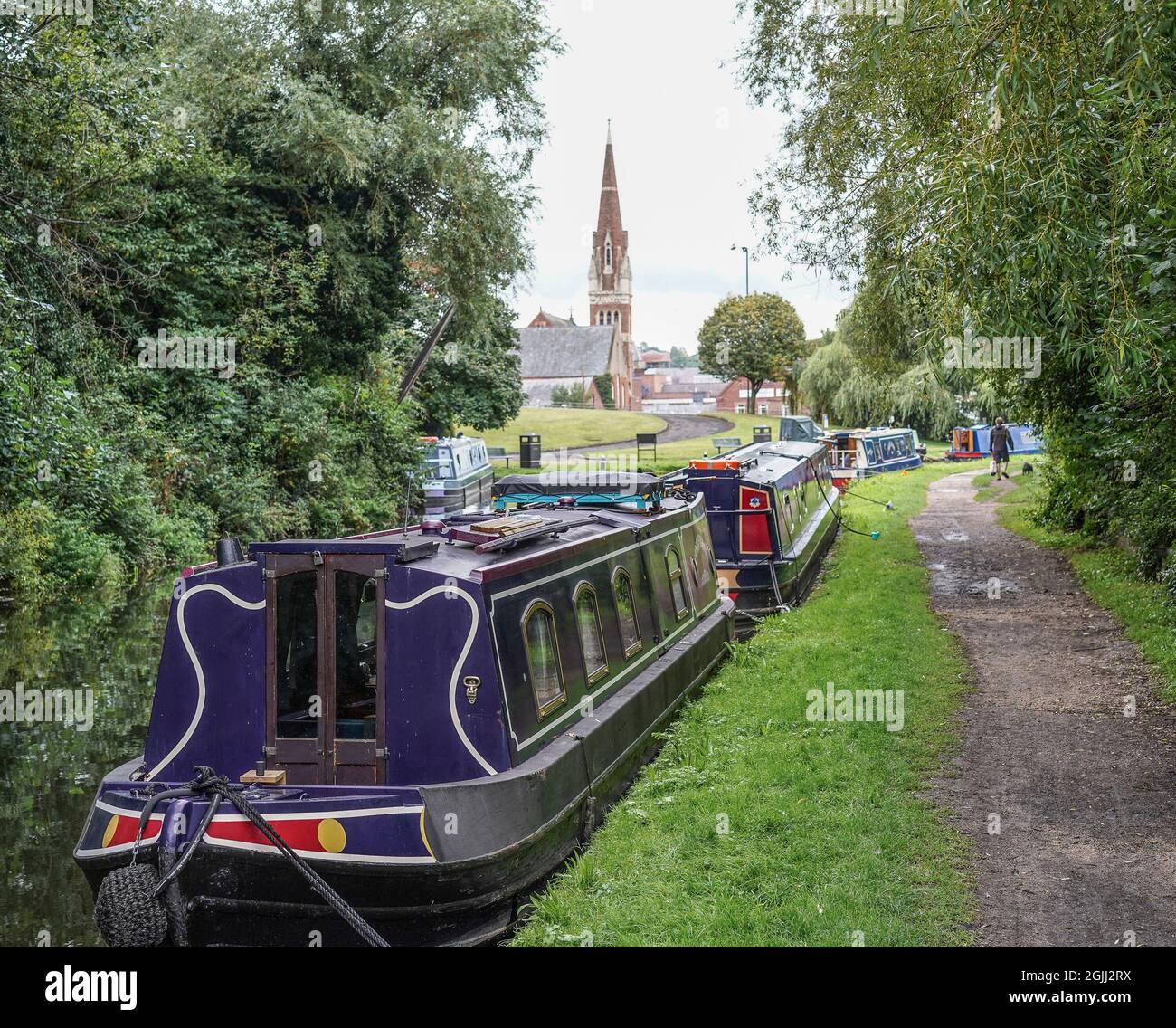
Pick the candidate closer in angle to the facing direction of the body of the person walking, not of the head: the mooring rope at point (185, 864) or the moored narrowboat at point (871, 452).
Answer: the moored narrowboat

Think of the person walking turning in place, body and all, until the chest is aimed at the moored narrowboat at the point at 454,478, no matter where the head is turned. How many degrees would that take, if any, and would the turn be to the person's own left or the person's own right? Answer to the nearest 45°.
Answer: approximately 135° to the person's own left

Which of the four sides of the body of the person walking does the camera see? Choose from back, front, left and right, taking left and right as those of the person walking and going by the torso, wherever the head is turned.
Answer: back

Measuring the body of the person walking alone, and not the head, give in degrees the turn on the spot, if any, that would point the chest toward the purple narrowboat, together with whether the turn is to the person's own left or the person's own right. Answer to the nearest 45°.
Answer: approximately 180°

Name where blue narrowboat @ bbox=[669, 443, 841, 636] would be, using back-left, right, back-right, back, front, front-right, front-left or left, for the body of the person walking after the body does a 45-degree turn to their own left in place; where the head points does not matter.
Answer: back-left

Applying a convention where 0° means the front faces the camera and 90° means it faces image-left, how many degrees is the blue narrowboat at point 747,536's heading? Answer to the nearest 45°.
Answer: approximately 225°
